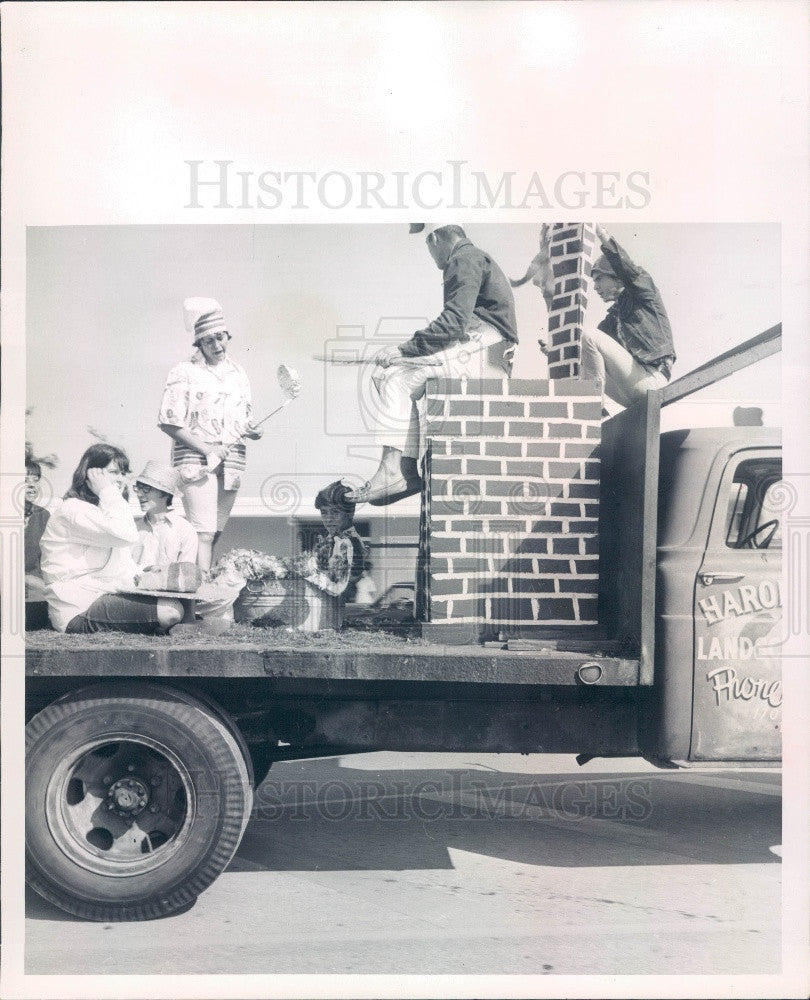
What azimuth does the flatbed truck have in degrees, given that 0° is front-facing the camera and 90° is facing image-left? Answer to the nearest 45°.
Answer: approximately 270°

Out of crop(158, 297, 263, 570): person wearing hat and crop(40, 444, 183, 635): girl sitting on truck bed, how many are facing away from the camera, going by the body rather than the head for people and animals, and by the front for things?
0

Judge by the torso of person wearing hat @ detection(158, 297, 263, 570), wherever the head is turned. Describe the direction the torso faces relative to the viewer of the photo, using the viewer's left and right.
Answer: facing the viewer and to the right of the viewer

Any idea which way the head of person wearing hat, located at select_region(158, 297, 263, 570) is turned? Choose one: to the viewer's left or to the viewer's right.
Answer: to the viewer's right
